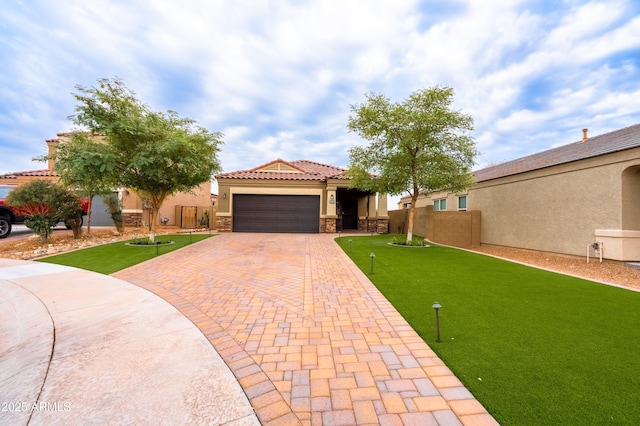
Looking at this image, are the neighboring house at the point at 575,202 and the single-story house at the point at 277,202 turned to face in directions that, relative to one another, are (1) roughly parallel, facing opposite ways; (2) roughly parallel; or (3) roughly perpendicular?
roughly parallel

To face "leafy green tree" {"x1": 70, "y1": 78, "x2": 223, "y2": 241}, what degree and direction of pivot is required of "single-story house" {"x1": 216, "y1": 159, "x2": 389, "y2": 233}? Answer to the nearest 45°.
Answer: approximately 45° to its right

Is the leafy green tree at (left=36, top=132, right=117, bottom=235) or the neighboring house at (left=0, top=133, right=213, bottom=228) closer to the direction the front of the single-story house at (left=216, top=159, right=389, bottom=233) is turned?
the leafy green tree

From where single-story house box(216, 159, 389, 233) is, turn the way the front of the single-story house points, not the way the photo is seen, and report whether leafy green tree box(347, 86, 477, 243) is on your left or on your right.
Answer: on your left

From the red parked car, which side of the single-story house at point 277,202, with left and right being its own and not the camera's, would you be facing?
right

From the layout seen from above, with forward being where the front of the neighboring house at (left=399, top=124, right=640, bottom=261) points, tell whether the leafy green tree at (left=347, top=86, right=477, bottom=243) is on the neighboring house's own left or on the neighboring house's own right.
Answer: on the neighboring house's own right

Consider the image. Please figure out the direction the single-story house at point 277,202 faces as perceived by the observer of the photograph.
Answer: facing the viewer

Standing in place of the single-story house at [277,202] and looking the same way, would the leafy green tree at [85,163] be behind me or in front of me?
in front

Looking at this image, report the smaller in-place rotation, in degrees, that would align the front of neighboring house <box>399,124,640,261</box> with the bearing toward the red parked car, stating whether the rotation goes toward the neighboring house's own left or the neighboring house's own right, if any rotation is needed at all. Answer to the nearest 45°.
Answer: approximately 90° to the neighboring house's own right

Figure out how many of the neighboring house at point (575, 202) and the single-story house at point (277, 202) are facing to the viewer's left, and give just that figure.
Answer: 0
